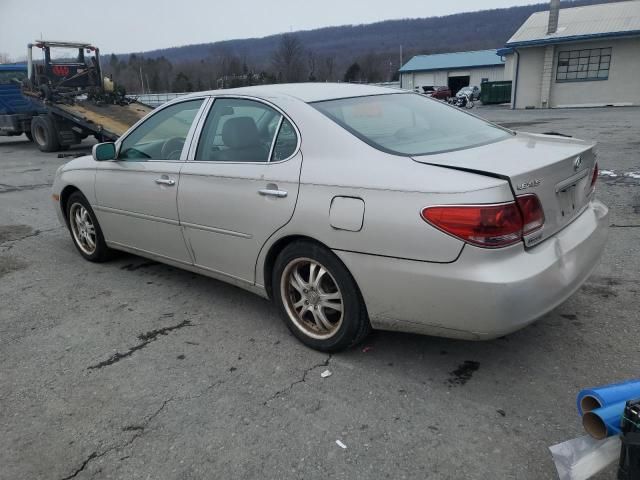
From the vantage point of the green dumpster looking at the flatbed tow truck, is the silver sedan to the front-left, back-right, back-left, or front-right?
front-left

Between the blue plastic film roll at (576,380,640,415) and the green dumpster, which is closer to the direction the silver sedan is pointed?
the green dumpster

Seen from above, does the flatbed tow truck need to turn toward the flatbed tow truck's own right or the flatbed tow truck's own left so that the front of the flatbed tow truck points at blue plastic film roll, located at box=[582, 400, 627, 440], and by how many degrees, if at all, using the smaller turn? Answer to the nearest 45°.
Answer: approximately 135° to the flatbed tow truck's own left

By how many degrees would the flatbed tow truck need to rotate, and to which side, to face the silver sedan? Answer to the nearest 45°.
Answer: approximately 135° to its left

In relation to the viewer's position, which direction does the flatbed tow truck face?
facing away from the viewer and to the left of the viewer

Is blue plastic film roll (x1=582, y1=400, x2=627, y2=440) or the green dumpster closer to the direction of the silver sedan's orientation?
the green dumpster

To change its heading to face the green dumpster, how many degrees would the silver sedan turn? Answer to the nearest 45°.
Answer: approximately 45° to its right

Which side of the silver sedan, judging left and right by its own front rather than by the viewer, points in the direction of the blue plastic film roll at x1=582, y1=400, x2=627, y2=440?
back

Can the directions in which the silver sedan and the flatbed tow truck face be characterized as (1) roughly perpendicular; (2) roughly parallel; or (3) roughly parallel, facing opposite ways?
roughly parallel

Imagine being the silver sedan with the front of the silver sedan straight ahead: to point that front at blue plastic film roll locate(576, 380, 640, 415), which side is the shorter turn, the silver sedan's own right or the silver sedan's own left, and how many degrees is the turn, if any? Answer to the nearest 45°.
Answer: approximately 180°

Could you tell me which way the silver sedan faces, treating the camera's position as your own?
facing away from the viewer and to the left of the viewer

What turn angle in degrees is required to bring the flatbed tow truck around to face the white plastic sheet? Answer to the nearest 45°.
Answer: approximately 135° to its left

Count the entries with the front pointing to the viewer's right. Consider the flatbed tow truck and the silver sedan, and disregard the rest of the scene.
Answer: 0

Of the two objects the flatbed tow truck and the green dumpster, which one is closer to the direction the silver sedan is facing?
the flatbed tow truck
